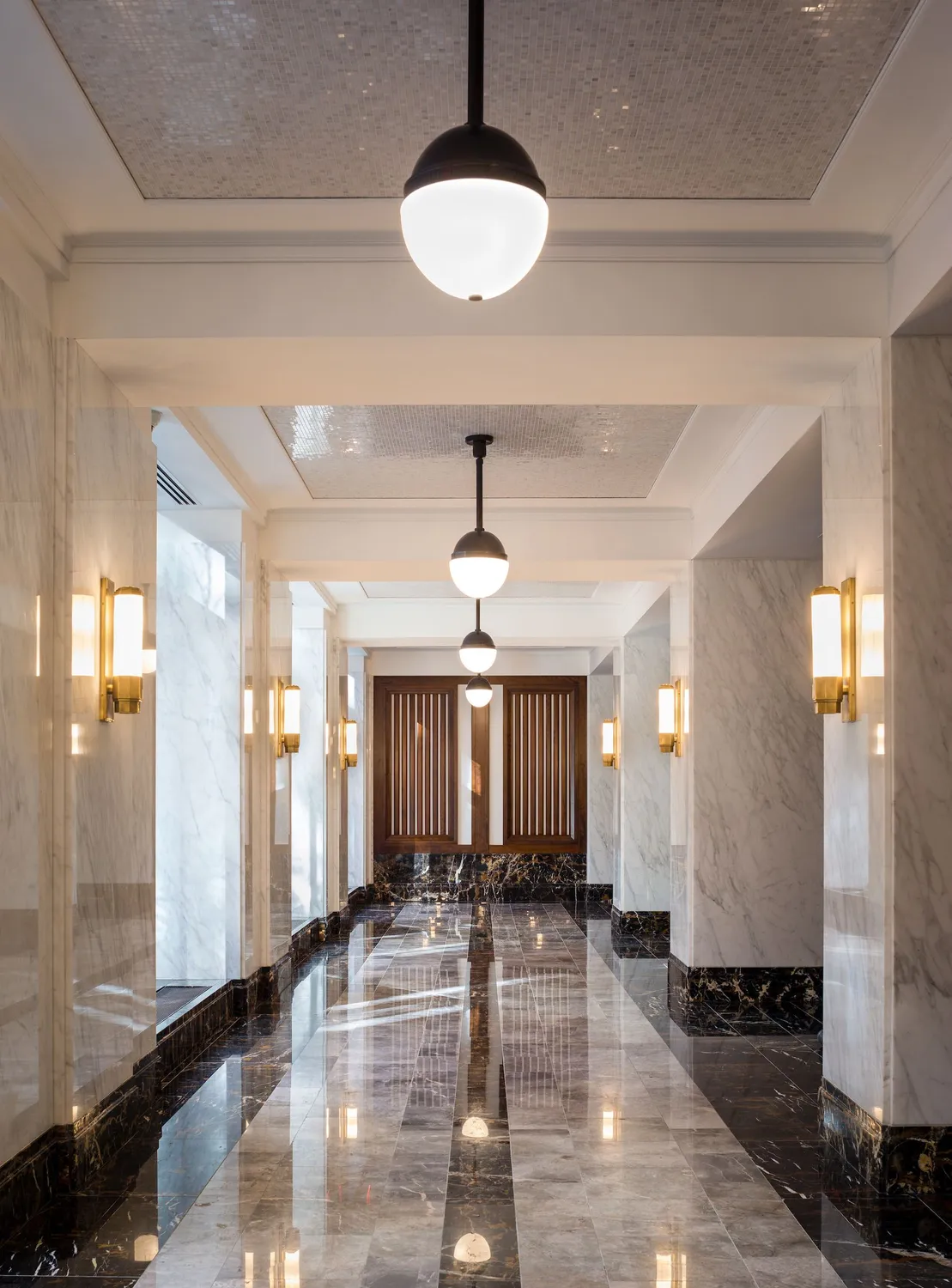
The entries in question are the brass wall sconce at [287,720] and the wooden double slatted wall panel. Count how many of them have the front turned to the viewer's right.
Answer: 1

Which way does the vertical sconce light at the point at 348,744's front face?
to the viewer's right

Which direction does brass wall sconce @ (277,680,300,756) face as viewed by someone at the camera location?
facing to the right of the viewer

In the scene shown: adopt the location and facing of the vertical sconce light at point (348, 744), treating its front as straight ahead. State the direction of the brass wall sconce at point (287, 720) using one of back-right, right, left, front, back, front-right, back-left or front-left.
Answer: right

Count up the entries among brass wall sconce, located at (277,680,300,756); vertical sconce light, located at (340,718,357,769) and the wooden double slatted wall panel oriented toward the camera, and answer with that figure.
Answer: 1

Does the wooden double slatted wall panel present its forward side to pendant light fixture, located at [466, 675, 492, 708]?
yes

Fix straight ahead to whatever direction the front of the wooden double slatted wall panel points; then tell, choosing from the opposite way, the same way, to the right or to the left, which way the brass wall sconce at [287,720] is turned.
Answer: to the left

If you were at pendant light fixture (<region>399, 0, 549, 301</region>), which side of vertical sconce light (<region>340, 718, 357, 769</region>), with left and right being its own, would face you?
right

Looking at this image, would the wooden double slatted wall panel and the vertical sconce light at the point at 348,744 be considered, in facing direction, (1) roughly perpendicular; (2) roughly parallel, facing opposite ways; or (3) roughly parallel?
roughly perpendicular

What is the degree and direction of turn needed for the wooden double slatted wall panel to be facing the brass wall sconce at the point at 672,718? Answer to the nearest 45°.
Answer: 0° — it already faces it
